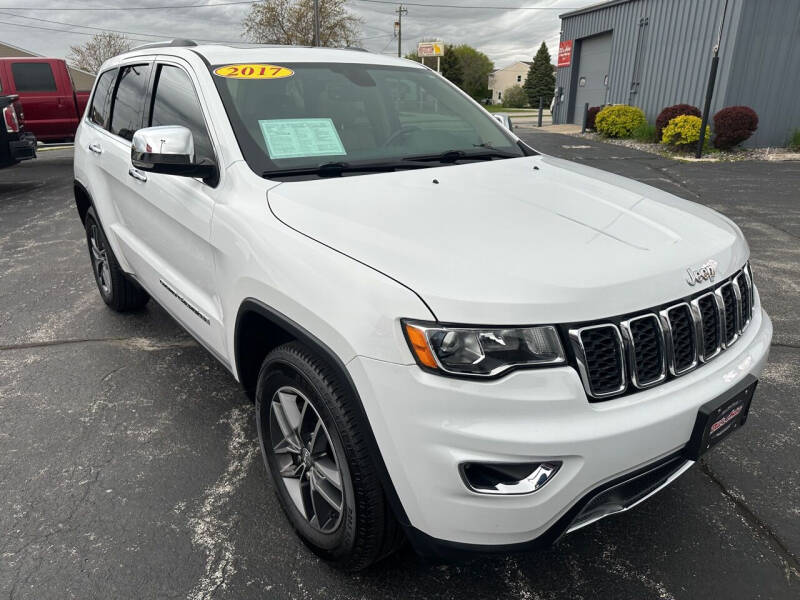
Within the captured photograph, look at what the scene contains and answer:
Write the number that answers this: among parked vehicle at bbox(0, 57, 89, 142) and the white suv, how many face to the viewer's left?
1

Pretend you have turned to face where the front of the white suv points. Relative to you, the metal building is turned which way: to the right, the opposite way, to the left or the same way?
to the right

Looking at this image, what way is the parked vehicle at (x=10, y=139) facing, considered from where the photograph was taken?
facing away from the viewer and to the left of the viewer

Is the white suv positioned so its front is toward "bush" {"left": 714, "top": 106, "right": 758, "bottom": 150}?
no

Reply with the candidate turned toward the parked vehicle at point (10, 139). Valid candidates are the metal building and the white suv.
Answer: the metal building

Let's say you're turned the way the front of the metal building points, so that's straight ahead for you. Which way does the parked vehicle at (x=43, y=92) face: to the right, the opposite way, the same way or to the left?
the same way

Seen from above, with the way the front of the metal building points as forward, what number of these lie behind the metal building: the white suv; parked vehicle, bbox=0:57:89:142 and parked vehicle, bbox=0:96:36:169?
0

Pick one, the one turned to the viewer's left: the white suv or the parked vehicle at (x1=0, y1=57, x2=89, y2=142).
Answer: the parked vehicle

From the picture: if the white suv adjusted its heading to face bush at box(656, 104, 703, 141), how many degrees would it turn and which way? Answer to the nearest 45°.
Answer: approximately 90° to its left

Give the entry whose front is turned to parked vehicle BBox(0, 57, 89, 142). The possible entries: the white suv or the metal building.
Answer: the metal building

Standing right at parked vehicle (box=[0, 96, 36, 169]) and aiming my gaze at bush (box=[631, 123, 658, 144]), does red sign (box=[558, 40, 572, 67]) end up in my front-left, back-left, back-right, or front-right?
front-left

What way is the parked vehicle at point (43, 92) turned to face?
to the viewer's left

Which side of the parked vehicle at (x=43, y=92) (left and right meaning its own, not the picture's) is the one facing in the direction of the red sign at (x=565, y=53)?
back

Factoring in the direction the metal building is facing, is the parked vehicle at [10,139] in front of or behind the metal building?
in front

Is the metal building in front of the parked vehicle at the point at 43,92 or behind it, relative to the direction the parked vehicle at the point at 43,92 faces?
behind

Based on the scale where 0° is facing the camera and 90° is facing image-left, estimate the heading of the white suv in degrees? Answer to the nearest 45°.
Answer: approximately 315°

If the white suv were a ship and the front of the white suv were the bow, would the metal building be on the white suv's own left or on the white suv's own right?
on the white suv's own left
